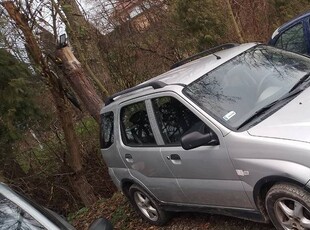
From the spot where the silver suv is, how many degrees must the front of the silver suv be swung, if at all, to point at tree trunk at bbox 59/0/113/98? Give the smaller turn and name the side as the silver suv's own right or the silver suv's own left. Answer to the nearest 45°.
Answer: approximately 135° to the silver suv's own left

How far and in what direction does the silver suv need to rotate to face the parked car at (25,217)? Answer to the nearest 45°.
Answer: approximately 90° to its right

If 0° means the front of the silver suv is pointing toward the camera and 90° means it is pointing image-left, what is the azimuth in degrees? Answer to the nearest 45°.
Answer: approximately 315°

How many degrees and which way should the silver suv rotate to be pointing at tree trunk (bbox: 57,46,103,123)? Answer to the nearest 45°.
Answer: approximately 180°
